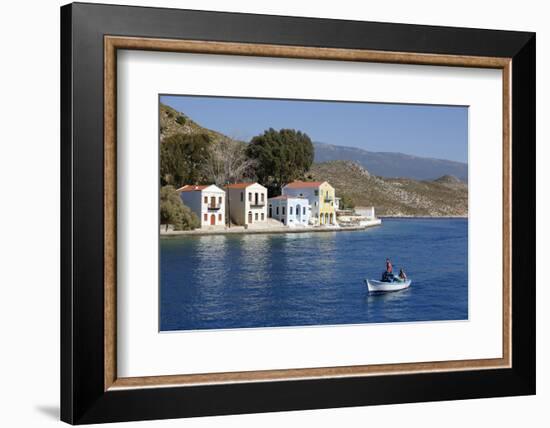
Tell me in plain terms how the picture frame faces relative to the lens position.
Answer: facing the viewer and to the right of the viewer
